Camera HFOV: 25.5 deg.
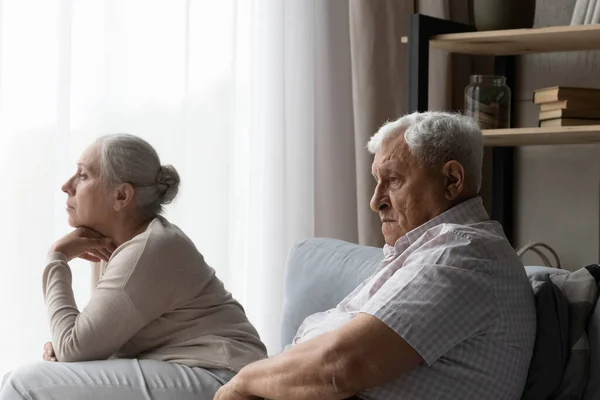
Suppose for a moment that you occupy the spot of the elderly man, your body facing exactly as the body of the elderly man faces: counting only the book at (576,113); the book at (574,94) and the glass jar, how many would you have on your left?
0

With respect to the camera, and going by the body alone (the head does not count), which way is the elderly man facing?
to the viewer's left

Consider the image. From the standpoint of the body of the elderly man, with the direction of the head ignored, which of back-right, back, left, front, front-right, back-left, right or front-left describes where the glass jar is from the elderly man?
right

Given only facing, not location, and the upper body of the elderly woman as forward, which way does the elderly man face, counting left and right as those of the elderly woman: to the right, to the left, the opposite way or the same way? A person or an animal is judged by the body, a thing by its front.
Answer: the same way

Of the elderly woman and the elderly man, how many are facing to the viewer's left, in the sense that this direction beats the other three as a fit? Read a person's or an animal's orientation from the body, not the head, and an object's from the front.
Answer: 2

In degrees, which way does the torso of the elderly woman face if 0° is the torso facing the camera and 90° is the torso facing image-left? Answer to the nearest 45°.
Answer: approximately 90°

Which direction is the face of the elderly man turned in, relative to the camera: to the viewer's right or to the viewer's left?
to the viewer's left

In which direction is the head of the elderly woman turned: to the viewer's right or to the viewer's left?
to the viewer's left

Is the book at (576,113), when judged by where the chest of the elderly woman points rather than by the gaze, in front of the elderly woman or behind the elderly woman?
behind

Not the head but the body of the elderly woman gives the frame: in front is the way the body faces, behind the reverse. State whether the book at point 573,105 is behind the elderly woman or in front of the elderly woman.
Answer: behind

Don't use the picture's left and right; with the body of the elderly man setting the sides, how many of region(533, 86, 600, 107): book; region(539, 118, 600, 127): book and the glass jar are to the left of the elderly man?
0

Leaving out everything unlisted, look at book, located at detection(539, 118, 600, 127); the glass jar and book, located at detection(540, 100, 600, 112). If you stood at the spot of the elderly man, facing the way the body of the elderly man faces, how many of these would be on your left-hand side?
0
